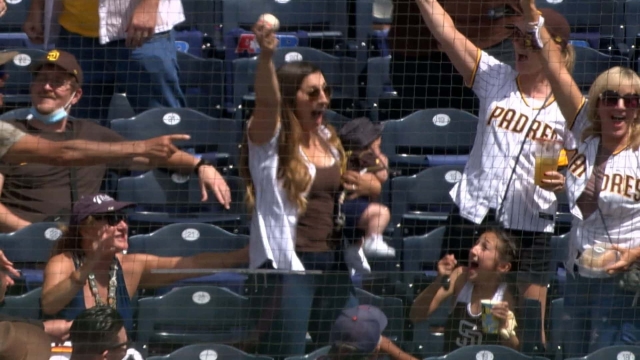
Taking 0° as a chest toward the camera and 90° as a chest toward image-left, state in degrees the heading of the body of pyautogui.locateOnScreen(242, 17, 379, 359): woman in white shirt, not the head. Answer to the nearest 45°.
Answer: approximately 315°

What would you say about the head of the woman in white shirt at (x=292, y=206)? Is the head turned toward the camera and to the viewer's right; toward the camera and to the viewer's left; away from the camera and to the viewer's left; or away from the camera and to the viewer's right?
toward the camera and to the viewer's right

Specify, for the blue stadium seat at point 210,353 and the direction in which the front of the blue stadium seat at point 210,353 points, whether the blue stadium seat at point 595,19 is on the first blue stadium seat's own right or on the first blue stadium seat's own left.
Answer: on the first blue stadium seat's own left

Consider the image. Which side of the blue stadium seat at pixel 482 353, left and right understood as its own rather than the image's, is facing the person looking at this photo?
front

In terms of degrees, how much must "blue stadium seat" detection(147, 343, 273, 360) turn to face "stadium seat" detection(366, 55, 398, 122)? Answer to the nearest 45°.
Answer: approximately 135° to its left

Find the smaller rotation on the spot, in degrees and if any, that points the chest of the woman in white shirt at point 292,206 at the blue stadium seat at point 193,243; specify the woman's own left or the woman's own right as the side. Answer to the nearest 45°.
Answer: approximately 135° to the woman's own right

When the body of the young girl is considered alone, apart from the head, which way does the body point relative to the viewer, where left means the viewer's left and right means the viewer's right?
facing the viewer and to the left of the viewer

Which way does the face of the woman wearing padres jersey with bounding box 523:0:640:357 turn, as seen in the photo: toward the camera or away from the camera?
toward the camera

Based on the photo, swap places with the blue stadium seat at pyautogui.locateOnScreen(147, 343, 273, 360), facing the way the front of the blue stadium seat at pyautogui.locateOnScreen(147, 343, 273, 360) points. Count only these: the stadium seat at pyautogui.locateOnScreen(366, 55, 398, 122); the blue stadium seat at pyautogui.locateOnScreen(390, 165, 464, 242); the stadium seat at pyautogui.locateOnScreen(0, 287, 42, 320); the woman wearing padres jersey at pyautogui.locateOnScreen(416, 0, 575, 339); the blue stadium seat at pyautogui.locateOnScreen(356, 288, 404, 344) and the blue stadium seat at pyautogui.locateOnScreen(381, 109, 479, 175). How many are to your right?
1

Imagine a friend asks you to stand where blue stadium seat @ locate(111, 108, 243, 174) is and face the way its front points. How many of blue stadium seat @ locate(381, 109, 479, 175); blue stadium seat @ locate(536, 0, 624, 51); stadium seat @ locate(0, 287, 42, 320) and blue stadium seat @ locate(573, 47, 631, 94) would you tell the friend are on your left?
3

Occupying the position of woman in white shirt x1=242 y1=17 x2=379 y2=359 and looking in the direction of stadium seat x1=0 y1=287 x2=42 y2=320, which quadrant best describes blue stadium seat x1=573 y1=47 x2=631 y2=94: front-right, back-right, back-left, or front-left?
back-right

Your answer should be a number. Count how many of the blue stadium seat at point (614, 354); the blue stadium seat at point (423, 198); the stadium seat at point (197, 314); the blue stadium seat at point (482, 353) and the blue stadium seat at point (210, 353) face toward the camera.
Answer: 5

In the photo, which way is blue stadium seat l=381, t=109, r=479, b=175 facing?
toward the camera

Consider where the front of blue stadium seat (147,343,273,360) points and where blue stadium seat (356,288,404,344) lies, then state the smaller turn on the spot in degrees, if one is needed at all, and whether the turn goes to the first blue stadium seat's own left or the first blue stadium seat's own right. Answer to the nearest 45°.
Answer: approximately 90° to the first blue stadium seat's own left

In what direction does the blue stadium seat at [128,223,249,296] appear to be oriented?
toward the camera

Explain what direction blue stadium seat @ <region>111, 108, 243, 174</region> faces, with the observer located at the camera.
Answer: facing the viewer

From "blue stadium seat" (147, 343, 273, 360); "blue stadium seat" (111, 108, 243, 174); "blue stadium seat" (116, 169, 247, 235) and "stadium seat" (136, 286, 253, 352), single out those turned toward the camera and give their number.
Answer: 4

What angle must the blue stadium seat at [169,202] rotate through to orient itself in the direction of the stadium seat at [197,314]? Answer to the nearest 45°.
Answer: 0° — it already faces it

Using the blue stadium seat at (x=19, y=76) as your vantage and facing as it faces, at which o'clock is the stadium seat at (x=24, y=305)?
The stadium seat is roughly at 12 o'clock from the blue stadium seat.

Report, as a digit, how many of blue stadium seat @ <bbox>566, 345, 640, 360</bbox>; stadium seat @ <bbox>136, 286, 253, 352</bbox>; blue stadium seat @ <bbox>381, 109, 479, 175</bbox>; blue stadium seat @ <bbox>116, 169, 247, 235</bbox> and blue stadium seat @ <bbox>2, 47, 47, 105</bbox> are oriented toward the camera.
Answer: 5
